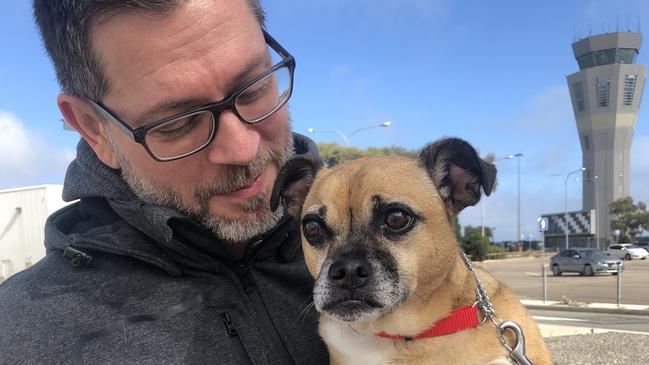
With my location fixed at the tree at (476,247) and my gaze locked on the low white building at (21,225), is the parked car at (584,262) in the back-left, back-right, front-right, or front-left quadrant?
front-left

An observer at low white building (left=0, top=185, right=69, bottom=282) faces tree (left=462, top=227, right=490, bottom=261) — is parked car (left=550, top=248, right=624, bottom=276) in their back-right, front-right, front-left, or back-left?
front-right

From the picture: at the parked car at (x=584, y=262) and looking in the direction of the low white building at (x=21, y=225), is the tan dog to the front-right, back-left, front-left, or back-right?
front-left

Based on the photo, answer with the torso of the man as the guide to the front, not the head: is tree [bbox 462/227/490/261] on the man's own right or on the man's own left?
on the man's own left

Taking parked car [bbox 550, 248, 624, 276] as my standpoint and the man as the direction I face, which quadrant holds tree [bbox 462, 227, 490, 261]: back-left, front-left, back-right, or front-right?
back-right

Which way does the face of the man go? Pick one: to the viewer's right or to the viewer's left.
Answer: to the viewer's right

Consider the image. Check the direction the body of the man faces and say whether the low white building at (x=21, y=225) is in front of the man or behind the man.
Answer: behind

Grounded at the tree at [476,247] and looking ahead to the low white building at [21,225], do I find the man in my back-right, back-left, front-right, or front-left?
front-left

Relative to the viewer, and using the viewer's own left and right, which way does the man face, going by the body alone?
facing the viewer and to the right of the viewer

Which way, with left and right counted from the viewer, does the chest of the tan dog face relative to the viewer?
facing the viewer and to the left of the viewer

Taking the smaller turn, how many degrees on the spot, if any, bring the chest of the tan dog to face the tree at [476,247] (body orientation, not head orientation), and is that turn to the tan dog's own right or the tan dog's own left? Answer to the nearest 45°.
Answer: approximately 135° to the tan dog's own right
